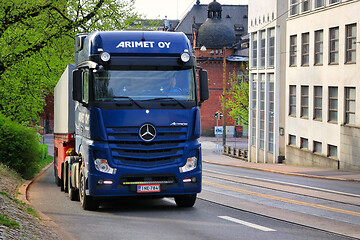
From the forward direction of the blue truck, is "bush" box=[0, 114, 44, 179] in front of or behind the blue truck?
behind

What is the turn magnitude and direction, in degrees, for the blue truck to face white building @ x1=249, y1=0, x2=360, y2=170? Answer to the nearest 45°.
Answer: approximately 135° to its left

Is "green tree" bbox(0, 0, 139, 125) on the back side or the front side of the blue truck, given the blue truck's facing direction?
on the back side

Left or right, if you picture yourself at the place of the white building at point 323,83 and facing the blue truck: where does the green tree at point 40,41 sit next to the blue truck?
right
